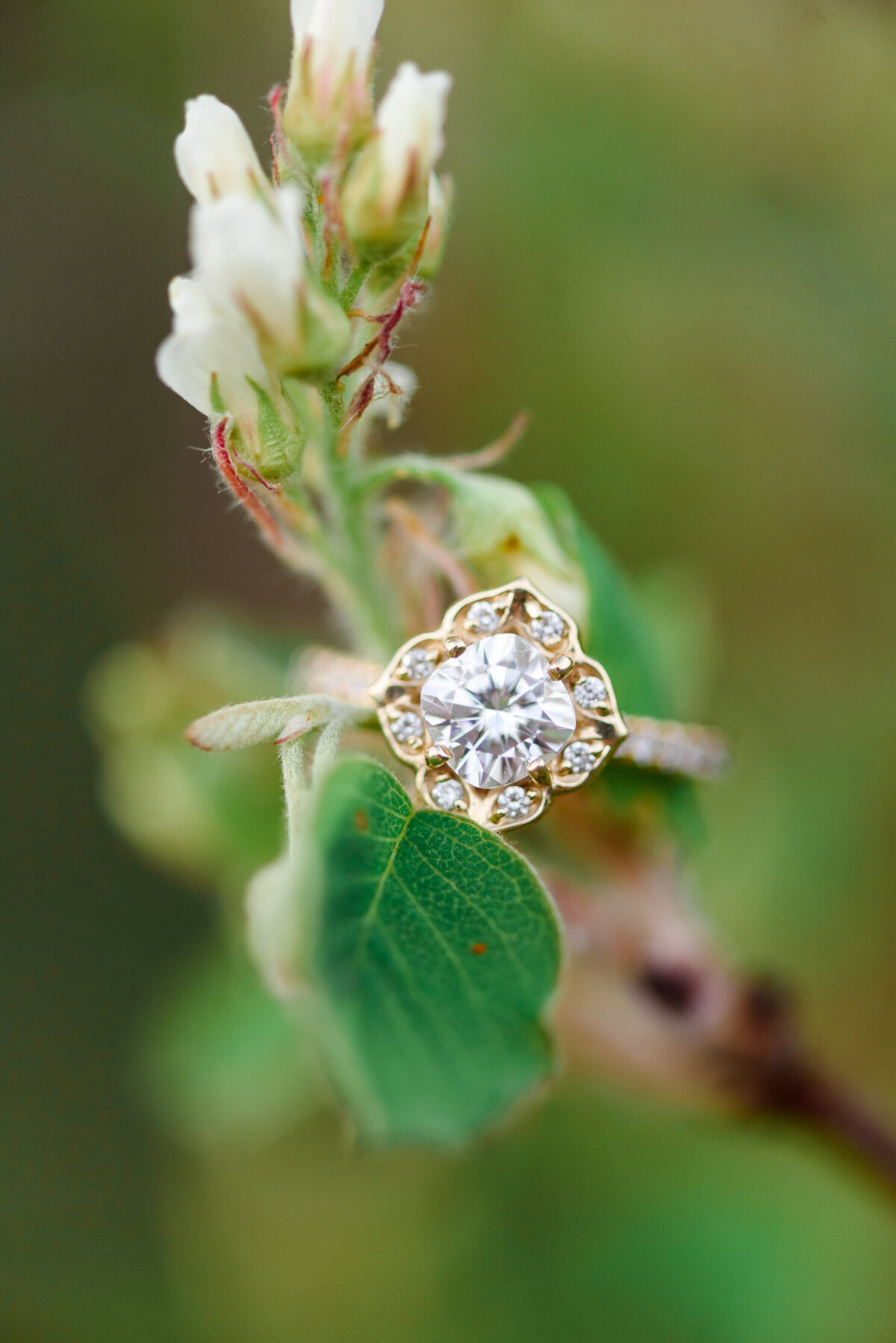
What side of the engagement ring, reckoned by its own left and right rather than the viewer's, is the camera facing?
front
